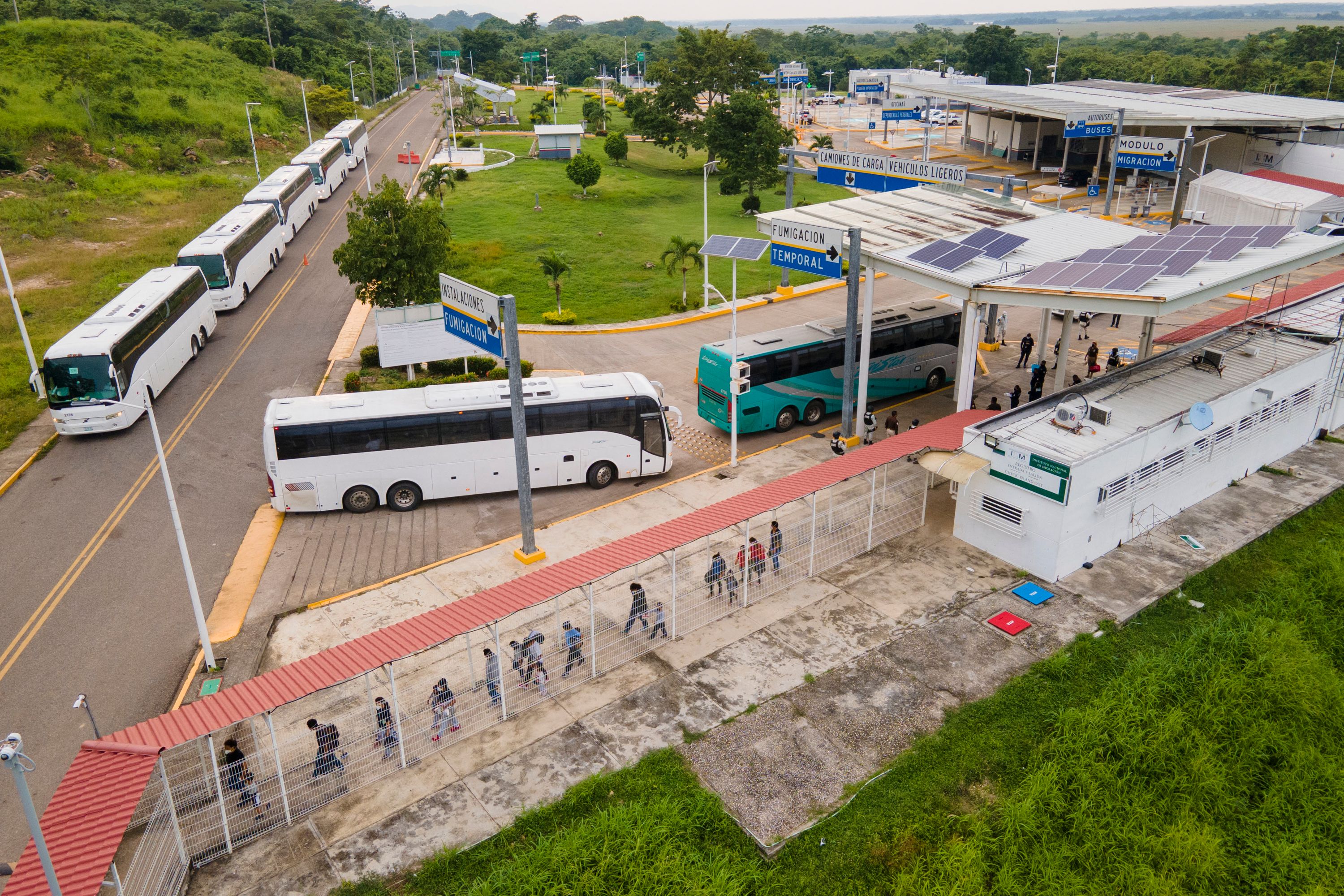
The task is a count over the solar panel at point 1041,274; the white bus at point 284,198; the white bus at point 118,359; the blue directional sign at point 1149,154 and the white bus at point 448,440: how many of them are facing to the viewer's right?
1

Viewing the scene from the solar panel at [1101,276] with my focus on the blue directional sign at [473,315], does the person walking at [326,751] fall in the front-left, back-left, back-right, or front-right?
front-left

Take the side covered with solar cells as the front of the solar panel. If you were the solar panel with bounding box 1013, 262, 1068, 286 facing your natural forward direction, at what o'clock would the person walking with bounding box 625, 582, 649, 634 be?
The person walking is roughly at 1 o'clock from the solar panel.

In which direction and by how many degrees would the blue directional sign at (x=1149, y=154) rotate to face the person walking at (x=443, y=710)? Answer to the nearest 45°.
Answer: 0° — it already faces them

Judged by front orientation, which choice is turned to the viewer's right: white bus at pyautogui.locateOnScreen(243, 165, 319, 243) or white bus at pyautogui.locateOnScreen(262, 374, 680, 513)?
white bus at pyautogui.locateOnScreen(262, 374, 680, 513)

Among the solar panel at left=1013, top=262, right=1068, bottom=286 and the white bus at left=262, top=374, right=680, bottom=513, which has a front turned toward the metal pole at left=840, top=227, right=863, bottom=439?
the white bus

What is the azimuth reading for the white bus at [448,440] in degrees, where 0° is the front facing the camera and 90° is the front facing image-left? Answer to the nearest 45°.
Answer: approximately 270°

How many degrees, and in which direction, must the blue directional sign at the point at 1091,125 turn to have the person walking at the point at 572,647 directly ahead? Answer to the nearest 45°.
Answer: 0° — it already faces them

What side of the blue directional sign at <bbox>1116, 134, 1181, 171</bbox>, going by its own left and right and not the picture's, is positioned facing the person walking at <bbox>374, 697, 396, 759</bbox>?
front

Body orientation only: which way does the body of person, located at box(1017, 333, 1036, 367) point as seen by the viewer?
toward the camera

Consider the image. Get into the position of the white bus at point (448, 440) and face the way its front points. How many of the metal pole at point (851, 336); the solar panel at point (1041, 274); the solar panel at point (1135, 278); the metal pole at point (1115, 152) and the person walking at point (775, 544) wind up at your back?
0

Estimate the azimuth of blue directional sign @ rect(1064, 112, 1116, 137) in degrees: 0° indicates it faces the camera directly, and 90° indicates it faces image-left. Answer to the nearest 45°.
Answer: approximately 0°

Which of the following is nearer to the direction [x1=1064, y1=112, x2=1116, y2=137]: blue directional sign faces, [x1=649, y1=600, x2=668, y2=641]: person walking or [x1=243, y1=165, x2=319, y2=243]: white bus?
the person walking

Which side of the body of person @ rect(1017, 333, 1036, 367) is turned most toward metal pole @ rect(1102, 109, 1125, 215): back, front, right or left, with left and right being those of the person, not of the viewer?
back

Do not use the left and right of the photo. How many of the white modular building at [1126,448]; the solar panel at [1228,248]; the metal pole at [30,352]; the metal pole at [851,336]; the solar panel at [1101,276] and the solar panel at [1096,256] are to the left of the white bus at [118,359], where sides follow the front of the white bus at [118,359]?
5

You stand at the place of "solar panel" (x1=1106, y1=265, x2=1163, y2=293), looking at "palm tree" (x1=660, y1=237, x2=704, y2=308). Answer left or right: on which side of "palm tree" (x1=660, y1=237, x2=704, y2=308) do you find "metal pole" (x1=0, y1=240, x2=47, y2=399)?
left
